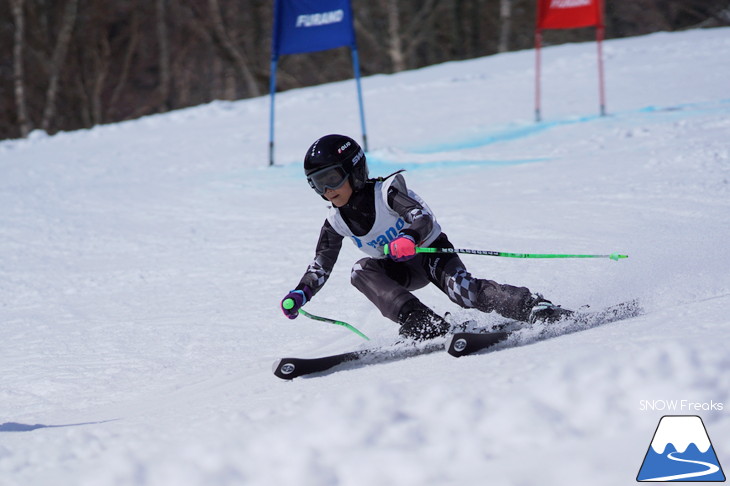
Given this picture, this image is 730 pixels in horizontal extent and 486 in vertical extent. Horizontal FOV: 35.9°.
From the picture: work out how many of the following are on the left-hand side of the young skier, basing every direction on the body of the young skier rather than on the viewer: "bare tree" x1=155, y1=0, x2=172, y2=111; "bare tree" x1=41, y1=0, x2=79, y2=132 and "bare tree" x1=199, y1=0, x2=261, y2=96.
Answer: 0

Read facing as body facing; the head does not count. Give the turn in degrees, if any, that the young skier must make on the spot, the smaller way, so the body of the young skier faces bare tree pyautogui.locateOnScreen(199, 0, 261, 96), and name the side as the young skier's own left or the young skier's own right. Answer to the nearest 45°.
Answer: approximately 135° to the young skier's own right

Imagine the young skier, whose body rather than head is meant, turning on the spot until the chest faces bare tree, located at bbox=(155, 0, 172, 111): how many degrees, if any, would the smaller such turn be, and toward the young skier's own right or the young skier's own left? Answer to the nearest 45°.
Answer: approximately 135° to the young skier's own right

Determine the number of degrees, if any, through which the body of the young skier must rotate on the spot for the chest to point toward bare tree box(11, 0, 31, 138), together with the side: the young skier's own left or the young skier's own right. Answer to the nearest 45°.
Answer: approximately 90° to the young skier's own right

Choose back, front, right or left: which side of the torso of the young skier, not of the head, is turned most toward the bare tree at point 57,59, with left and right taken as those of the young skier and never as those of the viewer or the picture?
right

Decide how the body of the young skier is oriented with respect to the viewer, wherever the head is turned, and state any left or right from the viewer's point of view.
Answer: facing the viewer and to the left of the viewer

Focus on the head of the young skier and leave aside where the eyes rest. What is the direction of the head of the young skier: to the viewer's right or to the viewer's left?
to the viewer's left

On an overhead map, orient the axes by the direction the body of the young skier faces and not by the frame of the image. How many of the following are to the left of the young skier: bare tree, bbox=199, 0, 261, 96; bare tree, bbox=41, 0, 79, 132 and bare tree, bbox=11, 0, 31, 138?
0
